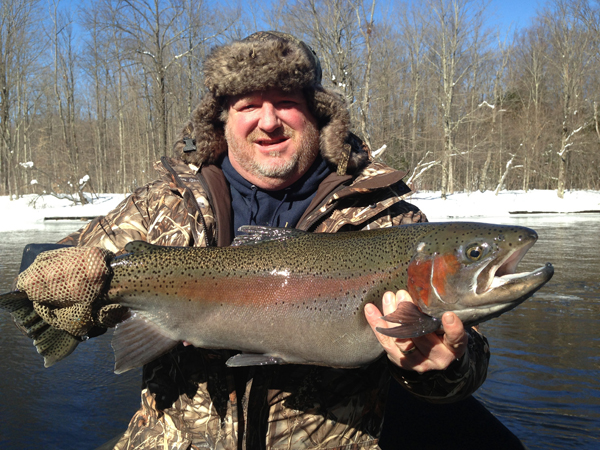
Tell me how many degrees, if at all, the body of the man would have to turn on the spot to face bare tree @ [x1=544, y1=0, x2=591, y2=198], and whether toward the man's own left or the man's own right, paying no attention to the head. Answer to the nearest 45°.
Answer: approximately 135° to the man's own left

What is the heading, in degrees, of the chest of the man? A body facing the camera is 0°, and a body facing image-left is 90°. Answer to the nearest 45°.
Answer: approximately 0°
